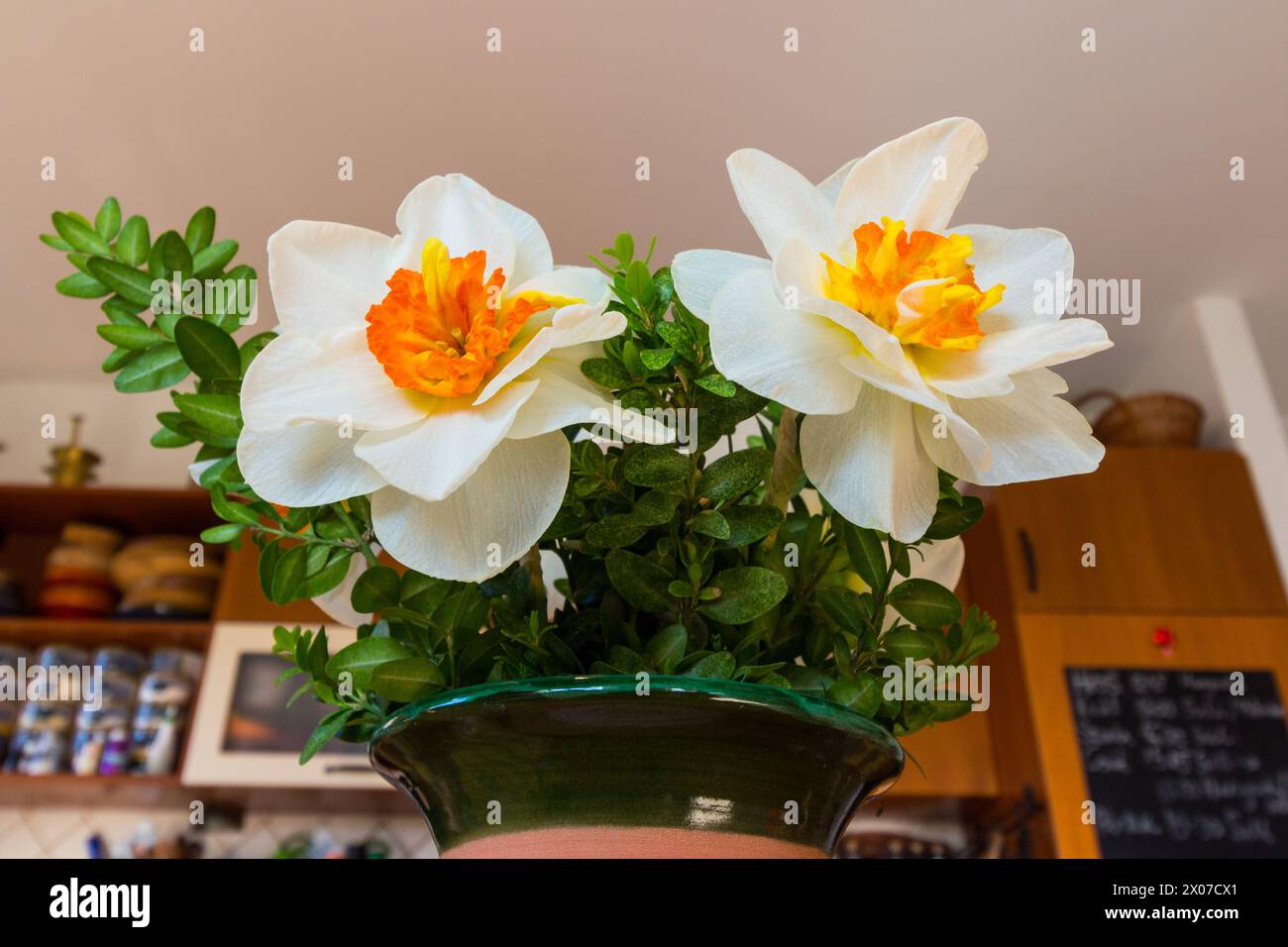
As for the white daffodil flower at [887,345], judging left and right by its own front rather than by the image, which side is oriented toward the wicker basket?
back

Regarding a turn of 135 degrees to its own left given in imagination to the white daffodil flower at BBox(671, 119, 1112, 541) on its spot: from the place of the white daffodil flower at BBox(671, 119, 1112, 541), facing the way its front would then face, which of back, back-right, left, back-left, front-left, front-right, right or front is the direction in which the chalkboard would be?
front-left

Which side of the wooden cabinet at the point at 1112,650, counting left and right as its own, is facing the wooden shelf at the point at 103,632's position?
right

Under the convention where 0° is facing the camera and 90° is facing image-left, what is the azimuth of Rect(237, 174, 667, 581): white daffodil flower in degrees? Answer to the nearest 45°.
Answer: approximately 0°

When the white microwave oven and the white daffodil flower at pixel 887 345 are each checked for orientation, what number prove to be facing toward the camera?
2
